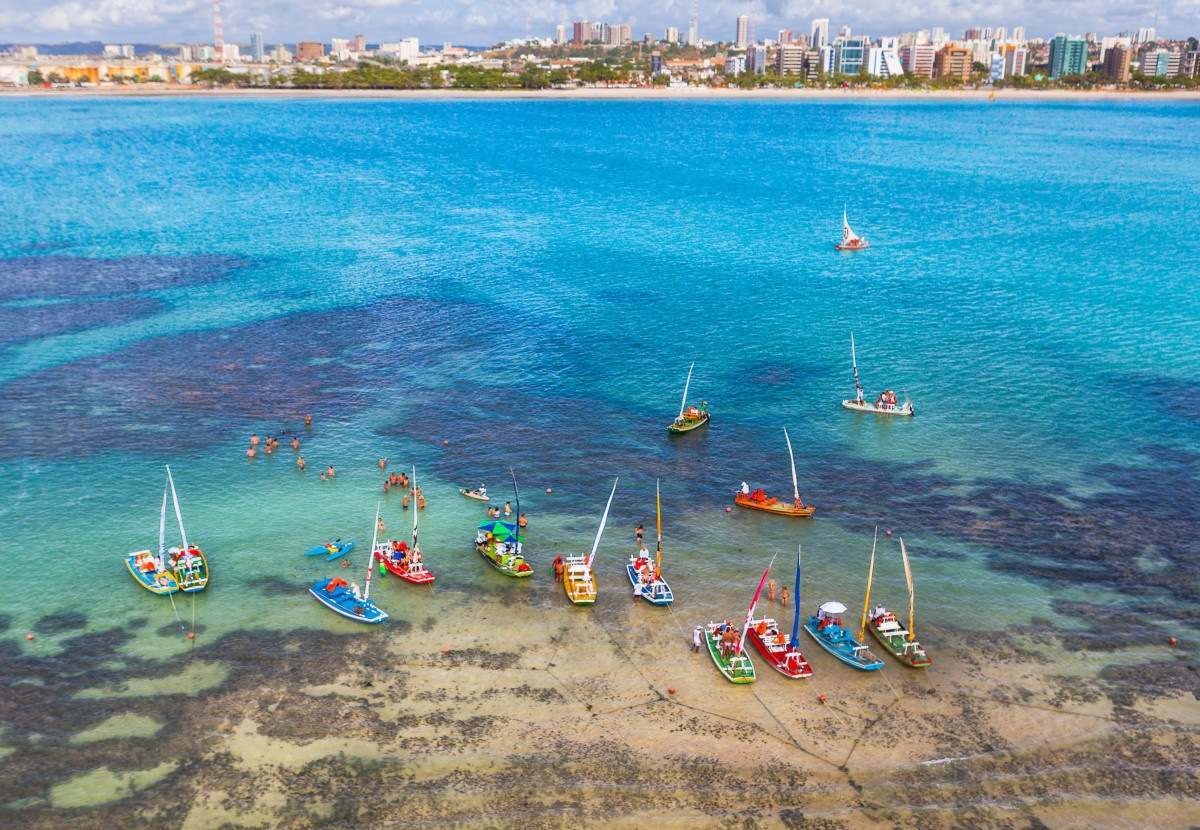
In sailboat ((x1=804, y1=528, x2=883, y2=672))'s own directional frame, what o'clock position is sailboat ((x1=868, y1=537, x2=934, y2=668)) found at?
sailboat ((x1=868, y1=537, x2=934, y2=668)) is roughly at 10 o'clock from sailboat ((x1=804, y1=528, x2=883, y2=672)).

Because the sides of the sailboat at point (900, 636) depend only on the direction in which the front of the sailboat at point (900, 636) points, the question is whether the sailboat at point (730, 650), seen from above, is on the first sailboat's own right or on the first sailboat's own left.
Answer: on the first sailboat's own right

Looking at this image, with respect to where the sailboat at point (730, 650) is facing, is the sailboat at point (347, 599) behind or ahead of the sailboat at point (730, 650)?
behind

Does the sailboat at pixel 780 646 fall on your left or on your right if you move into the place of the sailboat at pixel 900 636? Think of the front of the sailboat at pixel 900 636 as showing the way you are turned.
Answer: on your right

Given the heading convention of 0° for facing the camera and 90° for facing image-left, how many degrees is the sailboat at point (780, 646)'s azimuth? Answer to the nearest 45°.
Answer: approximately 315°

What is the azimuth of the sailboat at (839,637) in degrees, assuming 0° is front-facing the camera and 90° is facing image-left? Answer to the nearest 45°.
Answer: approximately 315°
